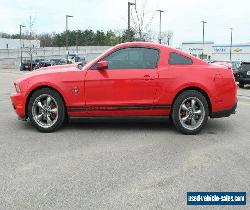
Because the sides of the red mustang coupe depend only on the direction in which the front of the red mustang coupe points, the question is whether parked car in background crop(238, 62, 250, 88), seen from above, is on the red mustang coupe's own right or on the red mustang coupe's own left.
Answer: on the red mustang coupe's own right

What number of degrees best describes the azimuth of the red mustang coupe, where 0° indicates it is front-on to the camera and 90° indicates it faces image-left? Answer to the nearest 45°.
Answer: approximately 90°
